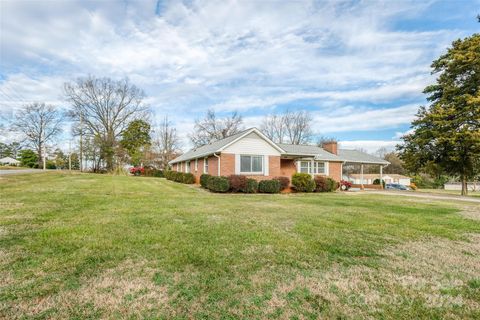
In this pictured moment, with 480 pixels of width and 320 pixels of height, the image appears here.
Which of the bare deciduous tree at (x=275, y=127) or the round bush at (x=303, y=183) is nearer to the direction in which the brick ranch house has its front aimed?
the round bush

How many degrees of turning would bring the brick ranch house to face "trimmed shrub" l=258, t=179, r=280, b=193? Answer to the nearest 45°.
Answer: approximately 45° to its right

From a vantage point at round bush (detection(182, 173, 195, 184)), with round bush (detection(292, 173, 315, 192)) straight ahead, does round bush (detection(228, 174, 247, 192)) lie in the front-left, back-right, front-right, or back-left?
front-right

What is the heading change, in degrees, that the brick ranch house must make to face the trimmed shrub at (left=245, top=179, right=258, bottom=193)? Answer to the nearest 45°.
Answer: approximately 45° to its right

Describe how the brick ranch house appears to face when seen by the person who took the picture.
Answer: facing the viewer and to the right of the viewer

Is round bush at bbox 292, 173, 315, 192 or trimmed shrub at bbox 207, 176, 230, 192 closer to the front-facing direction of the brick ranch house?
the round bush

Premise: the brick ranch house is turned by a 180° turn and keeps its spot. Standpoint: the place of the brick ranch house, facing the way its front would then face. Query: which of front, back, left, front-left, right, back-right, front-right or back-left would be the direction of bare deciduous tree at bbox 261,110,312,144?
front-right

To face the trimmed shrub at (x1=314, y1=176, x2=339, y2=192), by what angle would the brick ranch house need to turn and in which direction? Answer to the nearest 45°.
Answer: approximately 45° to its left

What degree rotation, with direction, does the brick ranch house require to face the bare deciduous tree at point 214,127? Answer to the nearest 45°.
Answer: approximately 135° to its left

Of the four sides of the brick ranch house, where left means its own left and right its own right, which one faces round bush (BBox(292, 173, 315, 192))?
front
